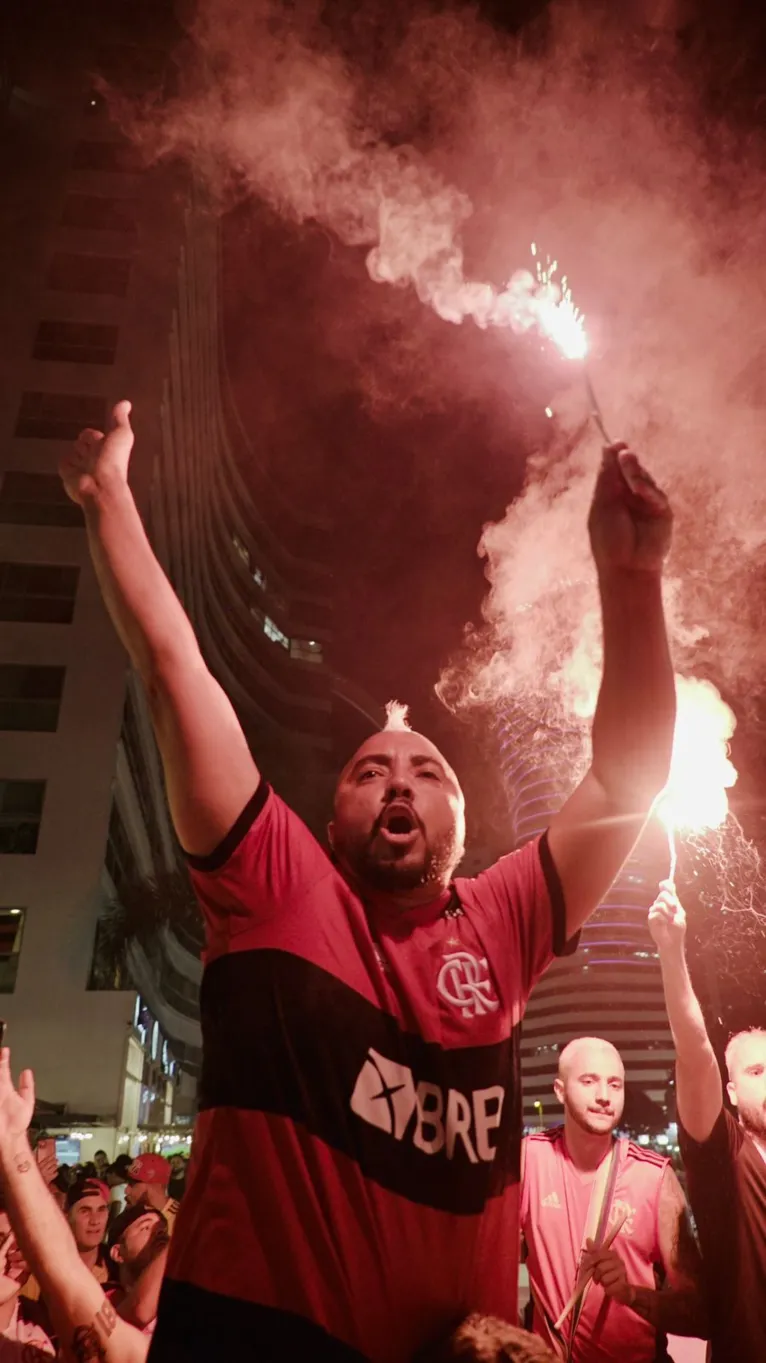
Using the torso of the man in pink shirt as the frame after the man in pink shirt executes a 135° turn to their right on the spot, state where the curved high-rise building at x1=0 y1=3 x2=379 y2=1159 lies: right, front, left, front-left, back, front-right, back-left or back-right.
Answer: front

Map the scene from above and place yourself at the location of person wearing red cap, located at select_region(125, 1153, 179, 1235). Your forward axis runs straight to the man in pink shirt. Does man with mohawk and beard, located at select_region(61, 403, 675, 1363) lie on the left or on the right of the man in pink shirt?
right

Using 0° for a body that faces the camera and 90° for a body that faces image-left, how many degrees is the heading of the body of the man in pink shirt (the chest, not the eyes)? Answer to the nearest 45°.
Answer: approximately 0°

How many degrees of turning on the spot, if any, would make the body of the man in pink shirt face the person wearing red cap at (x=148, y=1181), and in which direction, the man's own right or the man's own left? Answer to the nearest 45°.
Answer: approximately 135° to the man's own right

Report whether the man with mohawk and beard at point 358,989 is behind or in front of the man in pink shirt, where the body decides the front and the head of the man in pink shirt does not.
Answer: in front
